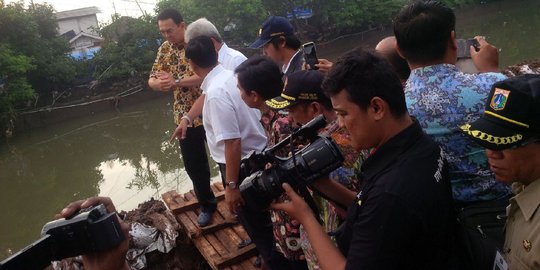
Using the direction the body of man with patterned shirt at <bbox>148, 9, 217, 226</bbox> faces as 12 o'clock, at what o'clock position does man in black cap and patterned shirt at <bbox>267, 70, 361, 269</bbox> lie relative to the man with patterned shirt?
The man in black cap and patterned shirt is roughly at 10 o'clock from the man with patterned shirt.

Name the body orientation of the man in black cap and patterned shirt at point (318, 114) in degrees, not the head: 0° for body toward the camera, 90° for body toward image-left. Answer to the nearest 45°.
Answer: approximately 90°

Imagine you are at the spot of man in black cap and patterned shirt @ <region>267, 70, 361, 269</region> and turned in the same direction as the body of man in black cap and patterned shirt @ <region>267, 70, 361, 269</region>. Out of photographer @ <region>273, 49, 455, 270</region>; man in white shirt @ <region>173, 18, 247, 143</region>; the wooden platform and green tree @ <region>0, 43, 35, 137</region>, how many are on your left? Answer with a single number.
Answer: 1

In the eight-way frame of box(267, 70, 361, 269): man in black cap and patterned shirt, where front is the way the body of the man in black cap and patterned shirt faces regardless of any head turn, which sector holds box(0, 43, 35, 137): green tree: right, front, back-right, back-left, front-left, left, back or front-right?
front-right

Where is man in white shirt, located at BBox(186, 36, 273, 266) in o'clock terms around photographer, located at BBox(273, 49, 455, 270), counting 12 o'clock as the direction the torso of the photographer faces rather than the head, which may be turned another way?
The man in white shirt is roughly at 2 o'clock from the photographer.

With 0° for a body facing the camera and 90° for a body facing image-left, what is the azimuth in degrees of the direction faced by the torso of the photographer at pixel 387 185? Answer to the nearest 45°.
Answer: approximately 90°
